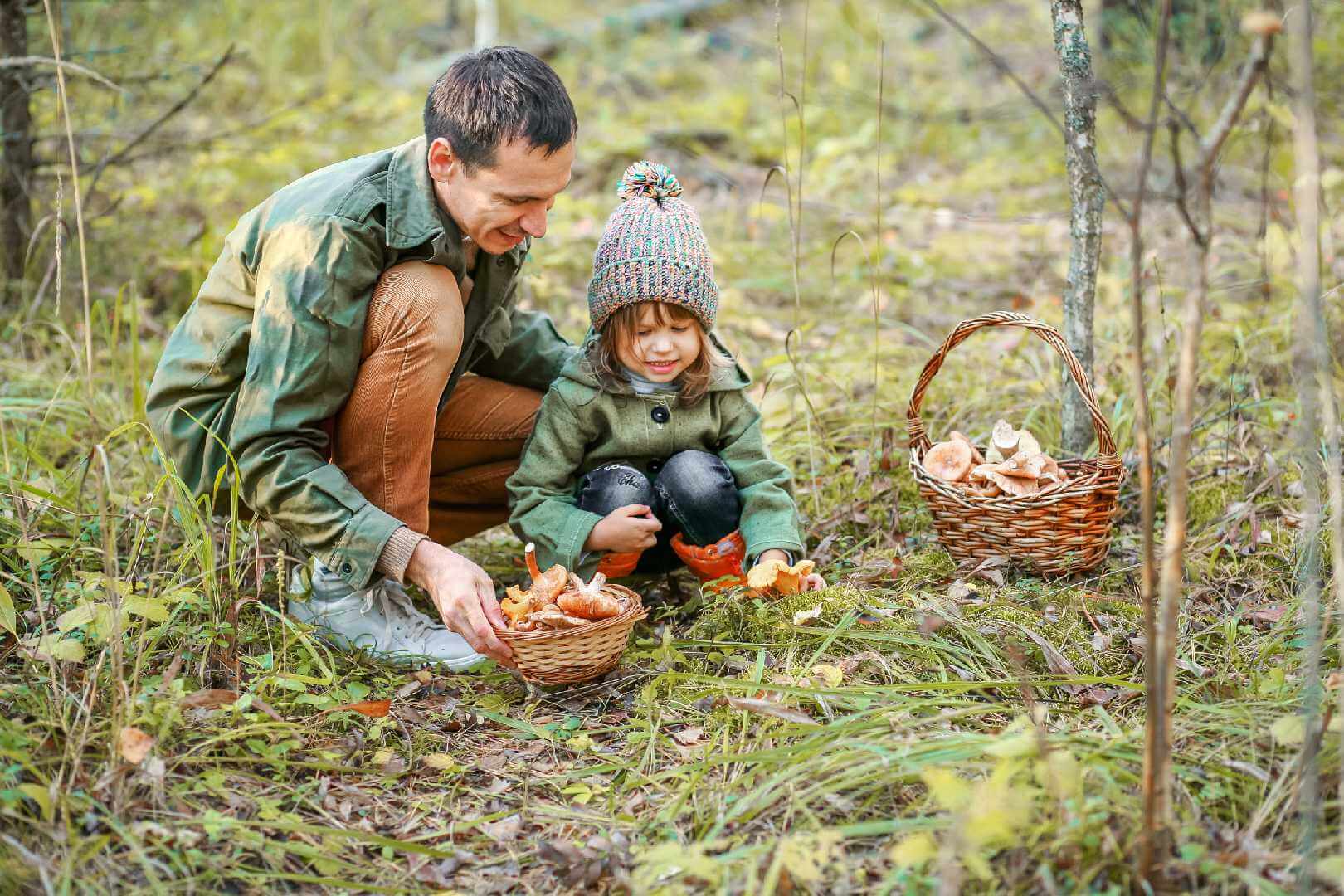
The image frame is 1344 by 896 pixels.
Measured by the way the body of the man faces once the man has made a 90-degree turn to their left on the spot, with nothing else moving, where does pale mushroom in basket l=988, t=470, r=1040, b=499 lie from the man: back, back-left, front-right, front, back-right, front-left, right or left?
front-right

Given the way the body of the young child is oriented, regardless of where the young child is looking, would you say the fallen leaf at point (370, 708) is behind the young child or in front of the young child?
in front

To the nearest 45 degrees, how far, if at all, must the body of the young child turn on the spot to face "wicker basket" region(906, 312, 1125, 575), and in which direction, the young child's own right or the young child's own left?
approximately 90° to the young child's own left

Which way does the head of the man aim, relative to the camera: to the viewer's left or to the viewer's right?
to the viewer's right

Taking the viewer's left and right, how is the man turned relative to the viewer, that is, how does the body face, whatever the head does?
facing the viewer and to the right of the viewer

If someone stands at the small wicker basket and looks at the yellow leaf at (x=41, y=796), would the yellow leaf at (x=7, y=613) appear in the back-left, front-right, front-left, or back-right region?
front-right

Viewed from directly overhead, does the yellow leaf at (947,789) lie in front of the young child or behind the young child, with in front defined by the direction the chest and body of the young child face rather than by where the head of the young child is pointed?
in front

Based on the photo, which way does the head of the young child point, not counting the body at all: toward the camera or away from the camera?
toward the camera

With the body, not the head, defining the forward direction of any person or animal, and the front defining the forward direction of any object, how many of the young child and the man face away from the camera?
0

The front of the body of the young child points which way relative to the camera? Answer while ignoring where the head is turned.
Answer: toward the camera

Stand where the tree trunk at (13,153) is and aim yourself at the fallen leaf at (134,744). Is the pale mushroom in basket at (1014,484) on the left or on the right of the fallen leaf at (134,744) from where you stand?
left

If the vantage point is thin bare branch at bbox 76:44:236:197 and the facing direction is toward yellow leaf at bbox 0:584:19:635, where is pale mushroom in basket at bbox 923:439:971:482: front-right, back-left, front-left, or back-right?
front-left
